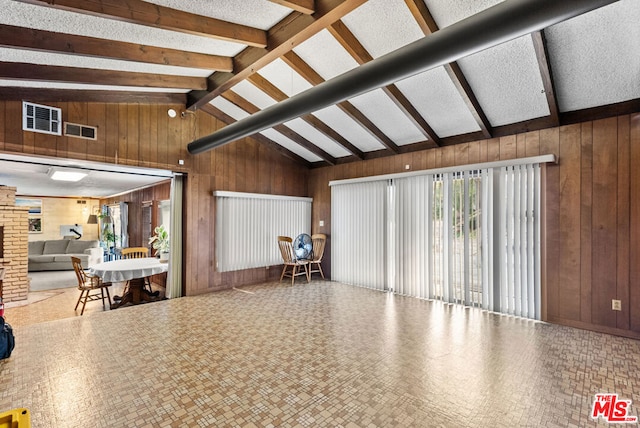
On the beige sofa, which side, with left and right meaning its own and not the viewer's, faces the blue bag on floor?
front

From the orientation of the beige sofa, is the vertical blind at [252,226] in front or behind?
in front

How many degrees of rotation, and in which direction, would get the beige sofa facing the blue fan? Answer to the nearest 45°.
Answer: approximately 45° to its left

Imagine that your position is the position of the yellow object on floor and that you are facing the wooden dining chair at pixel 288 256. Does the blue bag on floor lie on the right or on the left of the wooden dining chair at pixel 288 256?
left

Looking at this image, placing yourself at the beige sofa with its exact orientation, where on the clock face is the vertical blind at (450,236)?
The vertical blind is roughly at 11 o'clock from the beige sofa.

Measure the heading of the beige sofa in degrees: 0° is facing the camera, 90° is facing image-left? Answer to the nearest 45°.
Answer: approximately 0°

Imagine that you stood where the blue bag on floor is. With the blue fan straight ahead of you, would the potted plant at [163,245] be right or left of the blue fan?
left
